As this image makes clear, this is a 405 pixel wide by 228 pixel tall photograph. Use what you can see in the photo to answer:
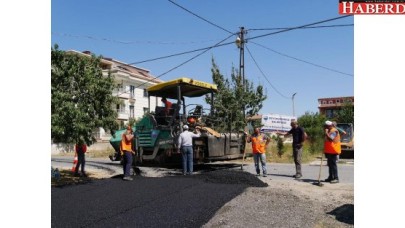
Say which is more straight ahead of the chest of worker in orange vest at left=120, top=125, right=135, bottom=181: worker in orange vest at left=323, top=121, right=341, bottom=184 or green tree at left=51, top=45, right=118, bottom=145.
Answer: the worker in orange vest

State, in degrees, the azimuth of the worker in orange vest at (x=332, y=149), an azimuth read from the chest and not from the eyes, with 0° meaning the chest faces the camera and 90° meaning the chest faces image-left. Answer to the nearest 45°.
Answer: approximately 90°

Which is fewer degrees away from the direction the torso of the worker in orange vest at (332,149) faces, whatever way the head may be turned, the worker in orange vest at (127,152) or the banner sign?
the worker in orange vest

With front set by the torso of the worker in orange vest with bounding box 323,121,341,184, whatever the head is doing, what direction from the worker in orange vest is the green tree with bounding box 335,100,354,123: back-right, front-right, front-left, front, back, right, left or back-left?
right

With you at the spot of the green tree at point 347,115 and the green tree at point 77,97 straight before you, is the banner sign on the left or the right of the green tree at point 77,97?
right

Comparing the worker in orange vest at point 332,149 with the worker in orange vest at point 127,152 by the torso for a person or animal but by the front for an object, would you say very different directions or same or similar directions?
very different directions

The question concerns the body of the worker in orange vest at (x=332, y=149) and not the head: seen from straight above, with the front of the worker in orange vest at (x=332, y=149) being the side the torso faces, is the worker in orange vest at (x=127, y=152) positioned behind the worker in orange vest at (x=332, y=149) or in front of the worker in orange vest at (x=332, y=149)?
in front

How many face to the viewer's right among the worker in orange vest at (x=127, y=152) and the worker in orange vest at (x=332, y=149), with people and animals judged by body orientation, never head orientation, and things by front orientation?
1

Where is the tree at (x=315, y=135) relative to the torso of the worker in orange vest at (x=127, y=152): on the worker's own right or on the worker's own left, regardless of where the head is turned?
on the worker's own left

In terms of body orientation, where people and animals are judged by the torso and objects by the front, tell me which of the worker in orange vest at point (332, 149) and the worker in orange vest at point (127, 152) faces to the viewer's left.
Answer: the worker in orange vest at point (332, 149)

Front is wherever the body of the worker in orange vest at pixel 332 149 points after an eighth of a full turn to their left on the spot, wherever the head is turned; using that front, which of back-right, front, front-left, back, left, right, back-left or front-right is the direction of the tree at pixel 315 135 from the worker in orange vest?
back-right

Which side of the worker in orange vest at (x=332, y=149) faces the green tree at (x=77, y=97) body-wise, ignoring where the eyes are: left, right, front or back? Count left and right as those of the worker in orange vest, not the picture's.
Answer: front

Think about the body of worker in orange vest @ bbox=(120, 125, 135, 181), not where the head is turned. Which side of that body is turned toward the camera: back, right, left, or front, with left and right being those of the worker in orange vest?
right
